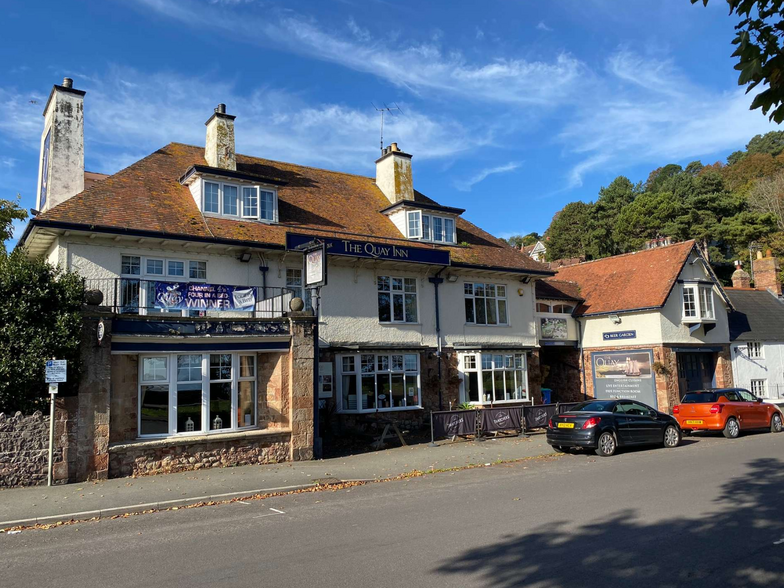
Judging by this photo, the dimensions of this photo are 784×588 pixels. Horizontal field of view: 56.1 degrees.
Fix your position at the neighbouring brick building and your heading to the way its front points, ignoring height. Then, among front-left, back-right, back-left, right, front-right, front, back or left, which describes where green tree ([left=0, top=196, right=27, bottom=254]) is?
right

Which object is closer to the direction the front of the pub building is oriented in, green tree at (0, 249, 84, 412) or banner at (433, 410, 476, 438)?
the banner

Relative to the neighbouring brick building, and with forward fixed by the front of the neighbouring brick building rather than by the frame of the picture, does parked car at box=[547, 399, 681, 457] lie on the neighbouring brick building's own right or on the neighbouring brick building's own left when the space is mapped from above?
on the neighbouring brick building's own right

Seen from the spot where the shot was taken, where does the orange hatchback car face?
facing away from the viewer and to the right of the viewer

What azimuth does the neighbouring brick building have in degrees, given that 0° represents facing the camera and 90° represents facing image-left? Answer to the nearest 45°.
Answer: approximately 315°

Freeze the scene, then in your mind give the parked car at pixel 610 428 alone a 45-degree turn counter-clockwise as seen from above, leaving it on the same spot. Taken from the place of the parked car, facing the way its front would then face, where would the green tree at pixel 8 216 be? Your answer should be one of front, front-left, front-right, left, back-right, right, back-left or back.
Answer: left

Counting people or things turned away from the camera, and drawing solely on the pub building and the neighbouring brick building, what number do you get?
0

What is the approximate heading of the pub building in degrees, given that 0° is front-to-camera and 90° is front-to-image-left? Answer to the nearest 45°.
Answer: approximately 315°

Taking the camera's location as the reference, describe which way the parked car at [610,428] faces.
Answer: facing away from the viewer and to the right of the viewer

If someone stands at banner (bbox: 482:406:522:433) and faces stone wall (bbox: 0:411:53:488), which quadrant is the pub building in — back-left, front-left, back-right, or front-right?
front-right

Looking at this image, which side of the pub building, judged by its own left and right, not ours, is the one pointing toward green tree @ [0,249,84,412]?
right

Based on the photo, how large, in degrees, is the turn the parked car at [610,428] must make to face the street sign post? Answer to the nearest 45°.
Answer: approximately 180°

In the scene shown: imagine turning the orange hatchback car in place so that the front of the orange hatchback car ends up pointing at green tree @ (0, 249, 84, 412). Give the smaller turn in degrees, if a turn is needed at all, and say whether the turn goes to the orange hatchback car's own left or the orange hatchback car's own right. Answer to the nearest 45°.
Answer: approximately 180°

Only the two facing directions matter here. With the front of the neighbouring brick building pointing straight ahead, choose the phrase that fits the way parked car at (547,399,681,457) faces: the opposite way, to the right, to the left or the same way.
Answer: to the left
